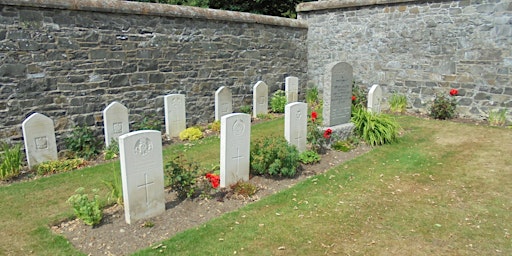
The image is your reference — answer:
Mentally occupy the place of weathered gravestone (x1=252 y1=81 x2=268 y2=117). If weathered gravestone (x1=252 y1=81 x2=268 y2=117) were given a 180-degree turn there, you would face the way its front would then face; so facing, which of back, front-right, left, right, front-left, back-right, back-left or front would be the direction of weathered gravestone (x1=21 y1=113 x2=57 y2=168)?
left

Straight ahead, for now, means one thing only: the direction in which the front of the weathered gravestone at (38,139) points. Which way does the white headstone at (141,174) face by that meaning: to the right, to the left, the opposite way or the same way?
the same way

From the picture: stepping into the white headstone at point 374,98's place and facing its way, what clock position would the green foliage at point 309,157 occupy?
The green foliage is roughly at 2 o'clock from the white headstone.

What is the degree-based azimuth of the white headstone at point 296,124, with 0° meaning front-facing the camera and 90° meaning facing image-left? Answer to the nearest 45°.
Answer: approximately 315°

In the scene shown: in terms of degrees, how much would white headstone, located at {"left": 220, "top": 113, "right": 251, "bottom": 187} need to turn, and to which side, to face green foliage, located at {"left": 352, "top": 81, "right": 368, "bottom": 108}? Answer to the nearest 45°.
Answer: approximately 90° to its left

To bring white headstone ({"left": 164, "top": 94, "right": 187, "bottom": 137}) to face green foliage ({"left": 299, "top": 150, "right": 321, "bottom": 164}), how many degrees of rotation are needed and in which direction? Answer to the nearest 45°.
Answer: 0° — it already faces it

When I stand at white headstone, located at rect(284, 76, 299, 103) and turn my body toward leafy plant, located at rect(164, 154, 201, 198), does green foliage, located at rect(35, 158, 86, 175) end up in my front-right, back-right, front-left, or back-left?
front-right

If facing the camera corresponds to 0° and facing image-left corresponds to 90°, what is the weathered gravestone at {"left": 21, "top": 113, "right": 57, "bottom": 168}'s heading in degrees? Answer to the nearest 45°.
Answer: approximately 315°

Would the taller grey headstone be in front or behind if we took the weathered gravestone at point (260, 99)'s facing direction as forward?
in front

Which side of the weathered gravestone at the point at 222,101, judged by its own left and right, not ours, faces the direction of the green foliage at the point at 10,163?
right

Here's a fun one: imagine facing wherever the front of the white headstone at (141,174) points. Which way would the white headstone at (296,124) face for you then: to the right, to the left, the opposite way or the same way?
the same way

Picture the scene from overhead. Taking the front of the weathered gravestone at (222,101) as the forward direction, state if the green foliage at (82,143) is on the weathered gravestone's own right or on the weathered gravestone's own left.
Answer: on the weathered gravestone's own right

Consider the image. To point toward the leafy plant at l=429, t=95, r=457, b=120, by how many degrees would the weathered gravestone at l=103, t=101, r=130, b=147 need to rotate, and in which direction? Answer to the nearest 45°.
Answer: approximately 45° to its left

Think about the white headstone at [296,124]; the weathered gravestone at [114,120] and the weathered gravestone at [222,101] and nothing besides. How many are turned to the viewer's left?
0

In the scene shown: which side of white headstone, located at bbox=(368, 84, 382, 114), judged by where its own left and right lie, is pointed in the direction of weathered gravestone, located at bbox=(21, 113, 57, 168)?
right

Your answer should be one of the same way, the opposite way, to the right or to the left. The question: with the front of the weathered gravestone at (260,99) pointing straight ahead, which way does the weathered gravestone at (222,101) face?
the same way

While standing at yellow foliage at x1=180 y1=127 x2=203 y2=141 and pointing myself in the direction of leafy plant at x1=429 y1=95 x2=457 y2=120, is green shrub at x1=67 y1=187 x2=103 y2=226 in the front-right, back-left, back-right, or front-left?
back-right

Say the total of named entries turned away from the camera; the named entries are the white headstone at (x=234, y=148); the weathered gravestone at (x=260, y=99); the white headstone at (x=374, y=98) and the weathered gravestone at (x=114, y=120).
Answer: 0

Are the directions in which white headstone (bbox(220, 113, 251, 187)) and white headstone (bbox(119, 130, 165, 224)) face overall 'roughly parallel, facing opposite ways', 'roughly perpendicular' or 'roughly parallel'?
roughly parallel

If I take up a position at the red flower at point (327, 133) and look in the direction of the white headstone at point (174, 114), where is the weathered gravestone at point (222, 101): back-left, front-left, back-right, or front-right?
front-right

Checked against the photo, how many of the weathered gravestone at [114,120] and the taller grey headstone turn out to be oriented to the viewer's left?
0

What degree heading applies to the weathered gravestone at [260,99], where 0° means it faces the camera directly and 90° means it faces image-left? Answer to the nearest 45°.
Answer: approximately 315°
